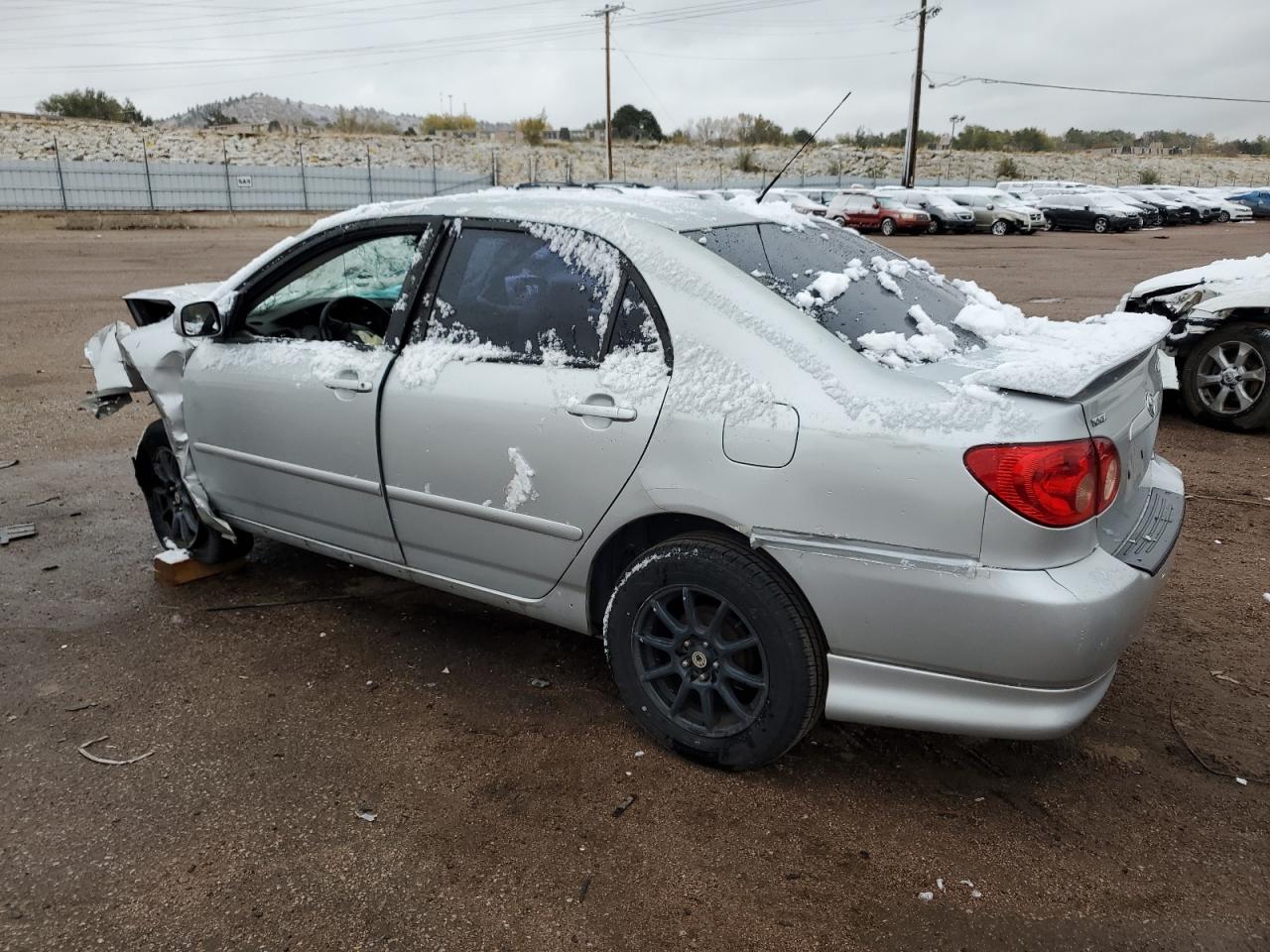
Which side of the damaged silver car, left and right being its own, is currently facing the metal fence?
front

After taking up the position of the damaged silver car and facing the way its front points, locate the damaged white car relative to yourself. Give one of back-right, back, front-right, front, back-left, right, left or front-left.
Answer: right

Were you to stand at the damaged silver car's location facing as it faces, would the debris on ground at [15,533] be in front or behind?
in front

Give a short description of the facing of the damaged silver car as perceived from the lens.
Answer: facing away from the viewer and to the left of the viewer

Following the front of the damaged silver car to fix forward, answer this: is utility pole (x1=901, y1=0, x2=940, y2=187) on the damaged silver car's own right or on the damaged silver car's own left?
on the damaged silver car's own right
